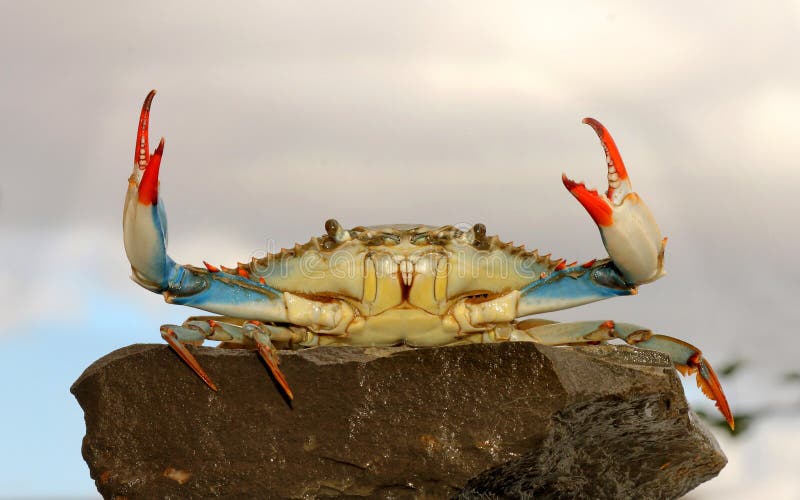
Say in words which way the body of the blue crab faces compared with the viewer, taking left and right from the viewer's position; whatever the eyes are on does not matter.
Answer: facing the viewer
